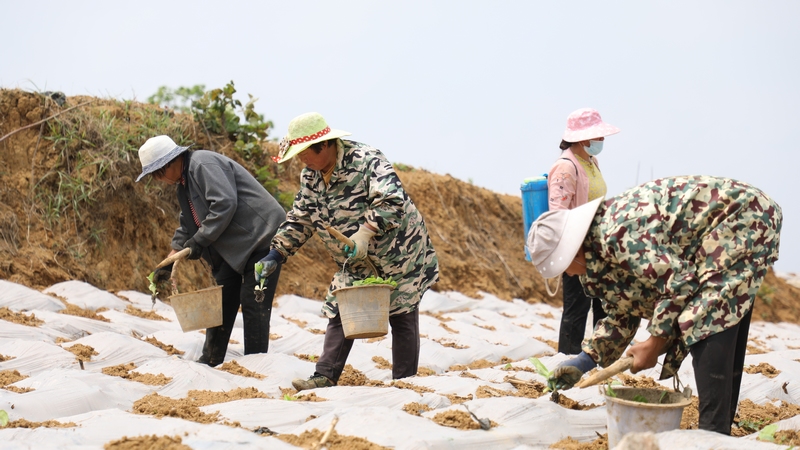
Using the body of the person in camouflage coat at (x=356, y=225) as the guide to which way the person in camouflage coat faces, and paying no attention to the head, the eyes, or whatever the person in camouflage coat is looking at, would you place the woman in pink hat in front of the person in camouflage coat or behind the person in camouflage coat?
behind

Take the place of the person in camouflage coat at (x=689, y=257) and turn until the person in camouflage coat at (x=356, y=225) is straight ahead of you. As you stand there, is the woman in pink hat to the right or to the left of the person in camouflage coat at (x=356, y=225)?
right

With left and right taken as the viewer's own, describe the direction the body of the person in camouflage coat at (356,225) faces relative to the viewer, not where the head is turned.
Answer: facing the viewer and to the left of the viewer

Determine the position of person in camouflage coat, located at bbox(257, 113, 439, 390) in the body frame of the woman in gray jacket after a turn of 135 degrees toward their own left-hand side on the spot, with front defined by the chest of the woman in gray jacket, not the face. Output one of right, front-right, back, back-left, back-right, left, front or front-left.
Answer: front

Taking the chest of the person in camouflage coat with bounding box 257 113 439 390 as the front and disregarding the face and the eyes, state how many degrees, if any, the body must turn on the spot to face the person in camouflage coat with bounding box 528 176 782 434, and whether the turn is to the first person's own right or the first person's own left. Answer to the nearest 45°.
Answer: approximately 90° to the first person's own left

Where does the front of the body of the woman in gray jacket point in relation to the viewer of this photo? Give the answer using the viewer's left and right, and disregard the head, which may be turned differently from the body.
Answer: facing to the left of the viewer

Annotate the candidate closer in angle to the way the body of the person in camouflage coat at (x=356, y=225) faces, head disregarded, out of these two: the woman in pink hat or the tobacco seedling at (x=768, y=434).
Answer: the tobacco seedling

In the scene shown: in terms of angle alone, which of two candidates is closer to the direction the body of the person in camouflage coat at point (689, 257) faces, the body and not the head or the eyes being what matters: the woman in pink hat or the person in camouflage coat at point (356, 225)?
the person in camouflage coat at point (356, 225)

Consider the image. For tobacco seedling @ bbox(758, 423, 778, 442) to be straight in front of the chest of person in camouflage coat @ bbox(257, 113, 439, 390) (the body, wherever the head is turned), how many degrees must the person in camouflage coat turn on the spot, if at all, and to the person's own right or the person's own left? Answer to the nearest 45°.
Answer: approximately 90° to the person's own left

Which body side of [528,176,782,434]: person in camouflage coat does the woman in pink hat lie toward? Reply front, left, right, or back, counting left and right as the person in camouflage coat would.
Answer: right

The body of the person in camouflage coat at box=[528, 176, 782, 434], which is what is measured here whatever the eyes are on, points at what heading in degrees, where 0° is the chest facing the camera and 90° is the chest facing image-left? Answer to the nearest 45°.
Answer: approximately 90°

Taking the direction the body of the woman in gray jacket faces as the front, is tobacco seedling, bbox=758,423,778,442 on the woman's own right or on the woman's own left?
on the woman's own left
